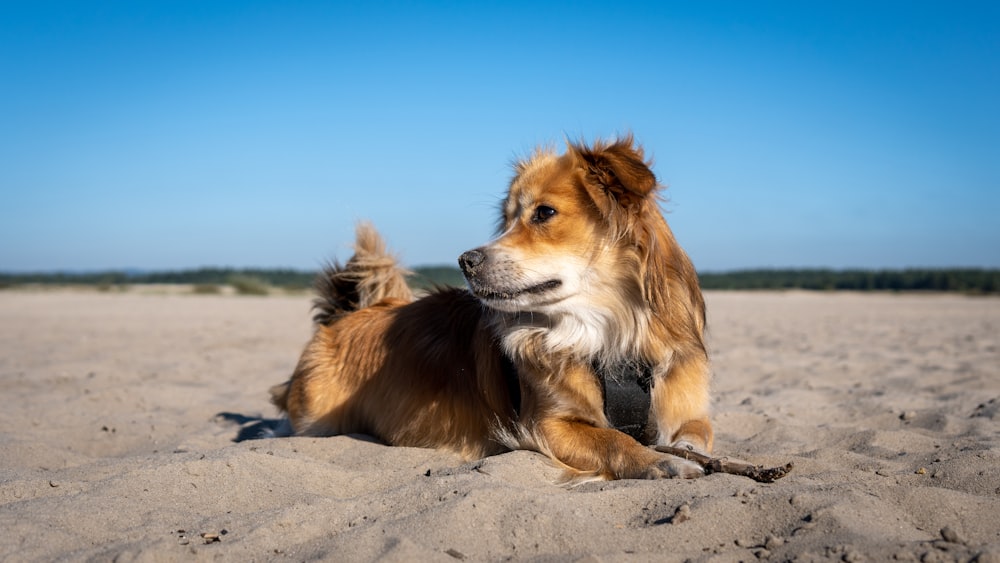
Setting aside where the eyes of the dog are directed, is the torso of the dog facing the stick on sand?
yes

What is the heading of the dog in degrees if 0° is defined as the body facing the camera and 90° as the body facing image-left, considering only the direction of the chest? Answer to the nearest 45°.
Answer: approximately 315°
